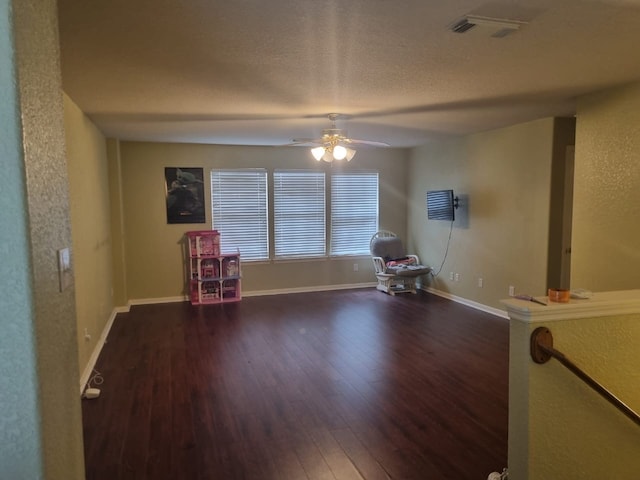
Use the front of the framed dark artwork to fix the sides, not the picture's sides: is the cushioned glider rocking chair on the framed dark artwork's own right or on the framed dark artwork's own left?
on the framed dark artwork's own left

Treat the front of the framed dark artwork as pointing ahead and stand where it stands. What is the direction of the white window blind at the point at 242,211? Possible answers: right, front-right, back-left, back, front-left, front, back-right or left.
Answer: left

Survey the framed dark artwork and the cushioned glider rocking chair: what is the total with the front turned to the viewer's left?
0

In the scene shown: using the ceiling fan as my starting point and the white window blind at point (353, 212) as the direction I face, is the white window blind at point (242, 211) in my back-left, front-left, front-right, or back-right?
front-left

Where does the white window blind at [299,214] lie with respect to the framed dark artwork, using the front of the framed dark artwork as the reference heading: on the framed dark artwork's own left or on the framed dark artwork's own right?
on the framed dark artwork's own left

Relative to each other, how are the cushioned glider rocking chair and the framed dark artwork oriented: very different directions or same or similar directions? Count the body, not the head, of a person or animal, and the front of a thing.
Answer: same or similar directions

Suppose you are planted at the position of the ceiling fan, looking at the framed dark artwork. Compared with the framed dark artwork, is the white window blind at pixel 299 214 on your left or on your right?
right

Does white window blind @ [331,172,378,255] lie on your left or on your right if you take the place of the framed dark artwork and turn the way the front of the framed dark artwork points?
on your left

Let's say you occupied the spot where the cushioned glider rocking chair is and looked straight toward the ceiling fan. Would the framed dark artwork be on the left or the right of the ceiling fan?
right

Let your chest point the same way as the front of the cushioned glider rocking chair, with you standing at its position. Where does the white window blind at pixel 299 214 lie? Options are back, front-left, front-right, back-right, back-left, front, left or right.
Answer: back-right

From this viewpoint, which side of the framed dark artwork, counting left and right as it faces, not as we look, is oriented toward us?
front

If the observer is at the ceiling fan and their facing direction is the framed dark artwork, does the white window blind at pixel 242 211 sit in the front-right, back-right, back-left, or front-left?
front-right

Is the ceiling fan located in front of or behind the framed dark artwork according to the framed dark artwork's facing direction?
in front
